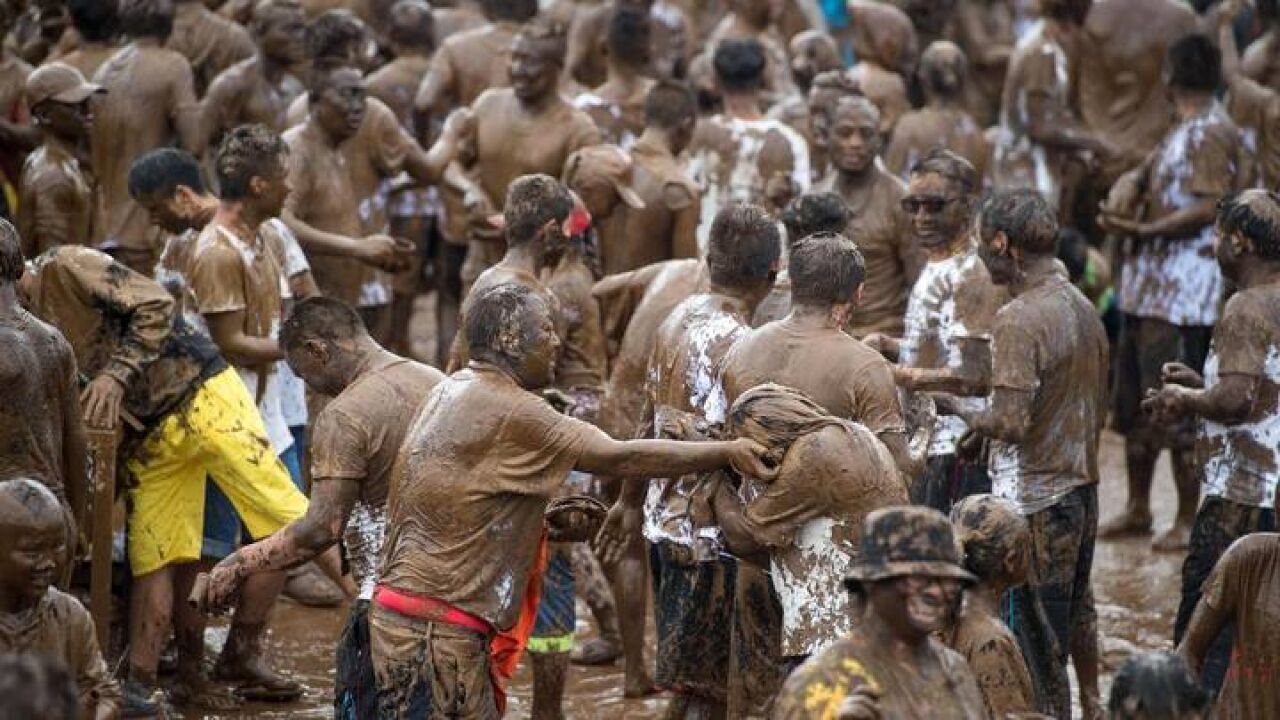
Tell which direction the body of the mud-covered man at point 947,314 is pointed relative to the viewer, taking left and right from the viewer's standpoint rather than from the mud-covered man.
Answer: facing the viewer and to the left of the viewer

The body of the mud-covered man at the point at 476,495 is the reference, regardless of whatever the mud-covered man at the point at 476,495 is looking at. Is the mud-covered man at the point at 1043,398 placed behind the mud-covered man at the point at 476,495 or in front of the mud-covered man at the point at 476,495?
in front

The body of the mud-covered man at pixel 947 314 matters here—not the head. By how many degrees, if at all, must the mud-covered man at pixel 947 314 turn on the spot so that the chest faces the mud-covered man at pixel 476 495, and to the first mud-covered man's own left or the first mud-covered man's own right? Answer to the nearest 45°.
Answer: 0° — they already face them

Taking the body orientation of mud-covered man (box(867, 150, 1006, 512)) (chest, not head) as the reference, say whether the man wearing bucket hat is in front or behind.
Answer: in front

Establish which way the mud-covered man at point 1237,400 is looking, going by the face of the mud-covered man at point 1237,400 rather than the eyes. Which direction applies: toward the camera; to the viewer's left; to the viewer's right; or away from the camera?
to the viewer's left

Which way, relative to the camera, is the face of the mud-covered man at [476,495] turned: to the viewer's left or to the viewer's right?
to the viewer's right
